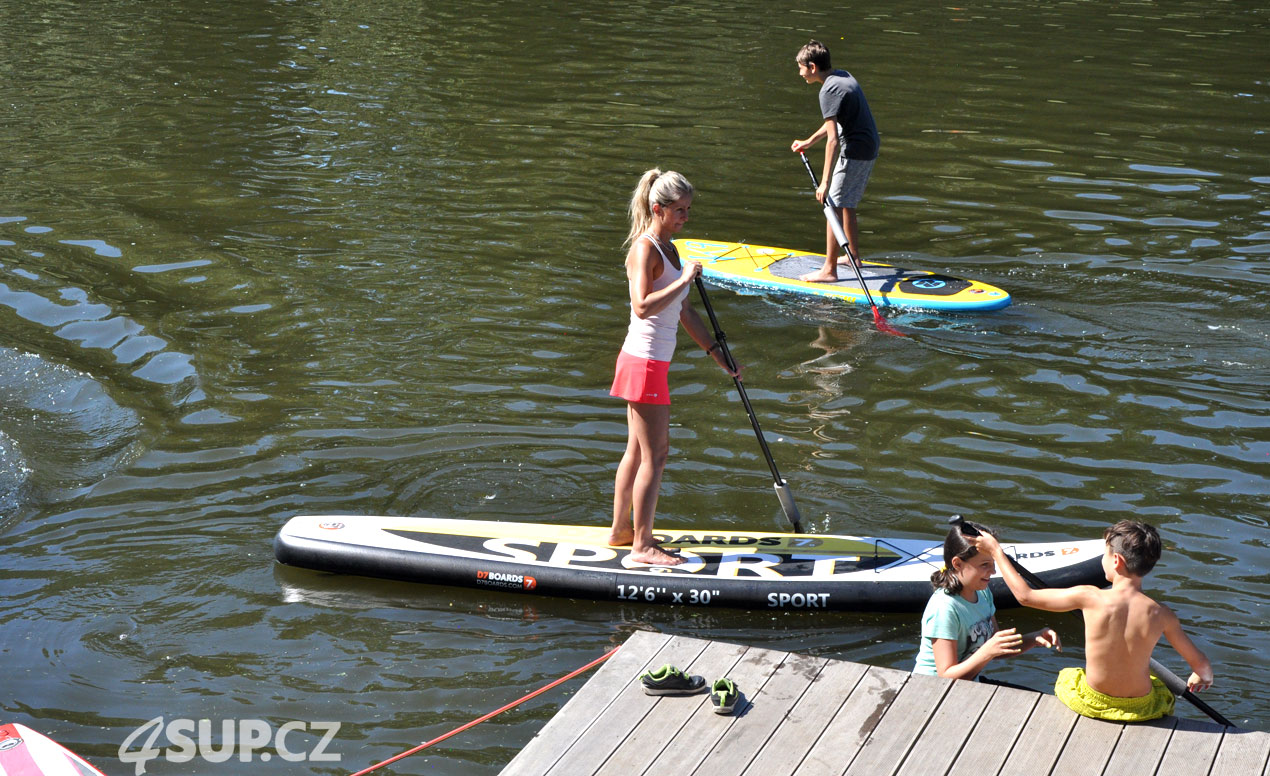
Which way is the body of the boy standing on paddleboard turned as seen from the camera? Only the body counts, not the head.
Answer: to the viewer's left

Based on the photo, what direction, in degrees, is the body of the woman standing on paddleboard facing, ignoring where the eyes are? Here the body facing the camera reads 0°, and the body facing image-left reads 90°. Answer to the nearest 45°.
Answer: approximately 270°

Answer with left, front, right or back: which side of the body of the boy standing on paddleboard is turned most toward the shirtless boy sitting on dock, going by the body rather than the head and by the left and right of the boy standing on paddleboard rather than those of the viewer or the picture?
left

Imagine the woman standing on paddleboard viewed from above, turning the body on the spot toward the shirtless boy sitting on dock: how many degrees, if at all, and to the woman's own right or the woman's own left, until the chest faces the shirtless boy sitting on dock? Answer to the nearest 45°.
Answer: approximately 45° to the woman's own right

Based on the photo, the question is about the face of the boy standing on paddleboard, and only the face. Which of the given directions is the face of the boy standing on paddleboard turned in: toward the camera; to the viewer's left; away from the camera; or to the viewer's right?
to the viewer's left

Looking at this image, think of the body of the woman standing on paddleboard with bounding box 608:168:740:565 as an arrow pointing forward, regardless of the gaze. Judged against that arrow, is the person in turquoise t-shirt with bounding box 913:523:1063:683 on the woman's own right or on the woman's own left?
on the woman's own right
